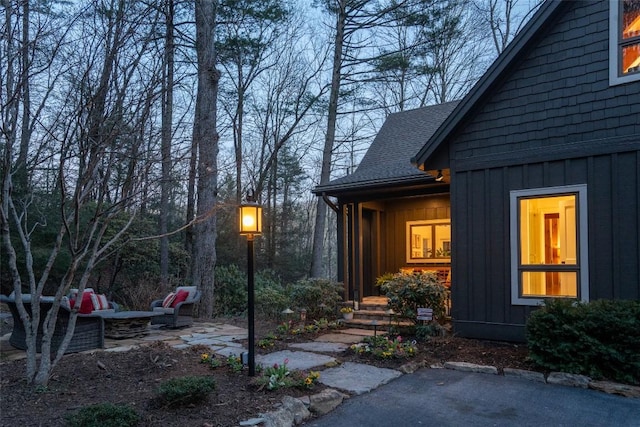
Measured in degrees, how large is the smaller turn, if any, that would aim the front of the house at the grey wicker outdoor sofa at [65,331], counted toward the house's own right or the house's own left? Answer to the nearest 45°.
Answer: approximately 45° to the house's own right

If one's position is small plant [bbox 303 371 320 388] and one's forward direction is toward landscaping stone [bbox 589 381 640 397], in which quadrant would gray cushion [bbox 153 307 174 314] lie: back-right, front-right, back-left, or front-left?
back-left

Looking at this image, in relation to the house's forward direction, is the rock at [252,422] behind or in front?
in front

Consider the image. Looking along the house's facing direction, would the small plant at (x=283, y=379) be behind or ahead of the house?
ahead

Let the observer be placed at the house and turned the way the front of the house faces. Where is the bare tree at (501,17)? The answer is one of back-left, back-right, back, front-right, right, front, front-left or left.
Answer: back-right

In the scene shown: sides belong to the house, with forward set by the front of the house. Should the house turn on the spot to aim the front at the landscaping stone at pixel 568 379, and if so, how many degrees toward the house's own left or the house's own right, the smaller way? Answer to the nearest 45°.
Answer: approximately 45° to the house's own left

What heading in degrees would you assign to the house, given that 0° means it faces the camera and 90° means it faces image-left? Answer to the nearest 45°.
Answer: approximately 45°

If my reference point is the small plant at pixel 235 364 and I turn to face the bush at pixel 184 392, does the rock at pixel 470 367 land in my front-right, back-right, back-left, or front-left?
back-left

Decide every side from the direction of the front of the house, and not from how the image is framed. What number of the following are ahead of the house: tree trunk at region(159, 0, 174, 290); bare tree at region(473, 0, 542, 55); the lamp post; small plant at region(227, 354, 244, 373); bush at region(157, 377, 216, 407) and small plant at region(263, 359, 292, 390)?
4

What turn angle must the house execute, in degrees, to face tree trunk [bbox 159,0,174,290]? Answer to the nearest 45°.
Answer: approximately 90° to its right

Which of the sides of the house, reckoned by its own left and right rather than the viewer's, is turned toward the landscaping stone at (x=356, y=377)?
front

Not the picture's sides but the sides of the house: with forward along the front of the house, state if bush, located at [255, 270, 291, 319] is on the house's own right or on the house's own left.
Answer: on the house's own right

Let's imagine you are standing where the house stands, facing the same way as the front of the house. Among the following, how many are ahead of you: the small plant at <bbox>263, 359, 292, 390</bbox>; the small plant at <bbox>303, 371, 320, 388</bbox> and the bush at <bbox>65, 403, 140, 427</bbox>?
3
